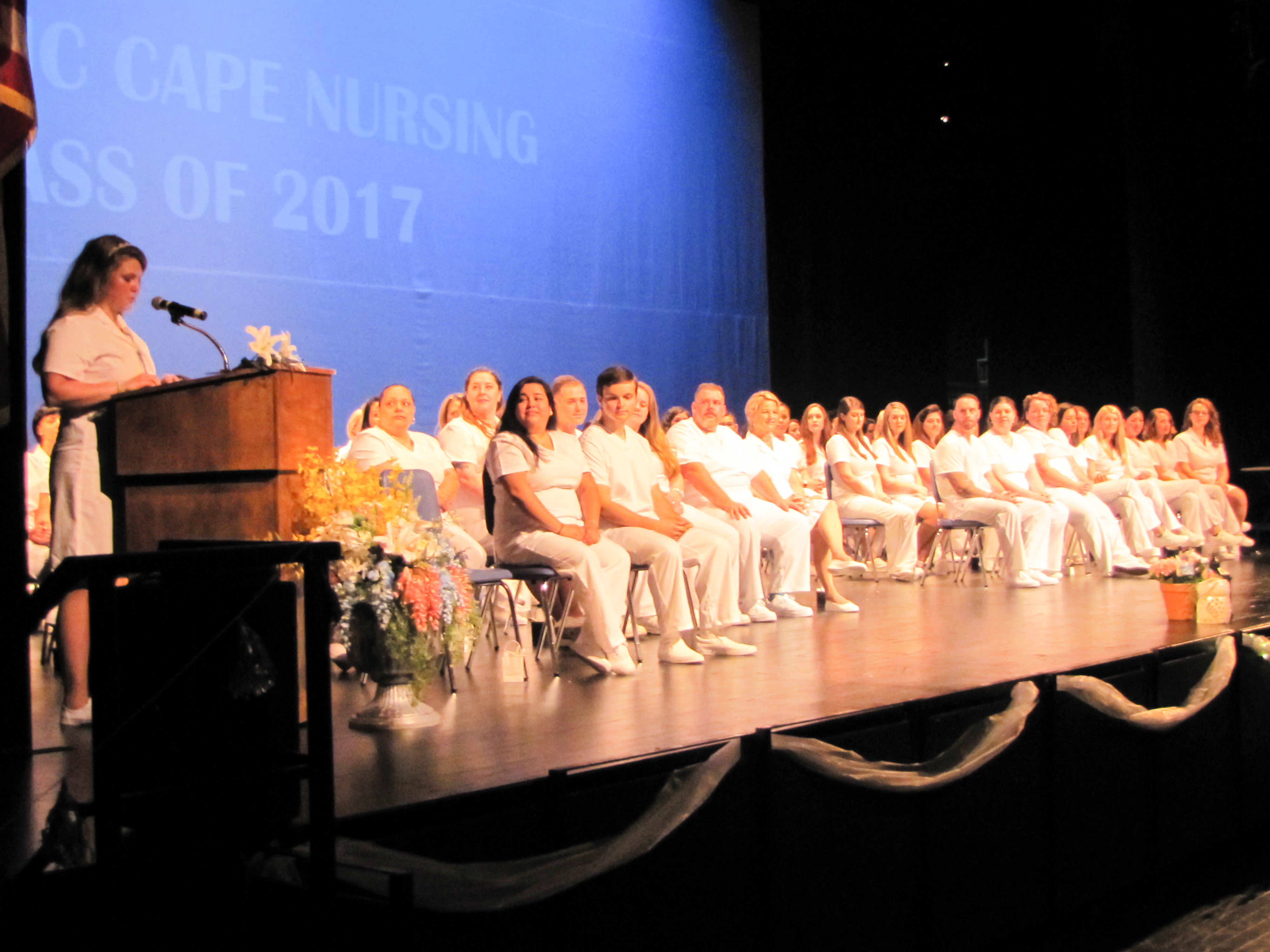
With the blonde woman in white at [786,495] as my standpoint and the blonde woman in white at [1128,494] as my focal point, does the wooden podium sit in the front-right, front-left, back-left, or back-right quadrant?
back-right

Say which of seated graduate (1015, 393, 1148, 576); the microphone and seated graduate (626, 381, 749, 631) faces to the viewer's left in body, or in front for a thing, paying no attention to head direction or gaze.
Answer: the microphone

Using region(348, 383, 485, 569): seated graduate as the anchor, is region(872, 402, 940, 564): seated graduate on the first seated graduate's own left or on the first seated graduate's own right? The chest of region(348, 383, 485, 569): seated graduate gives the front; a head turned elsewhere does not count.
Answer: on the first seated graduate's own left

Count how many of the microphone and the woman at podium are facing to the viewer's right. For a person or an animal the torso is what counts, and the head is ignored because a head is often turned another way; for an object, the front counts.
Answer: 1

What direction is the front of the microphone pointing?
to the viewer's left

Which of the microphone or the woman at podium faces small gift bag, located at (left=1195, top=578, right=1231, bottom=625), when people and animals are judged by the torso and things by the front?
the woman at podium

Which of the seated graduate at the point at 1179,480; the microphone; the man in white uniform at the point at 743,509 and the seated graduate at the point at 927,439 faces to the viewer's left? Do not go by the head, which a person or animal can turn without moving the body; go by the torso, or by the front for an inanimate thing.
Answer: the microphone

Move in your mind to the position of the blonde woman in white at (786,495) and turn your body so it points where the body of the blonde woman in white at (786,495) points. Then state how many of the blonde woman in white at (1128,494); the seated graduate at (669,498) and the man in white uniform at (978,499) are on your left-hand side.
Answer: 2
